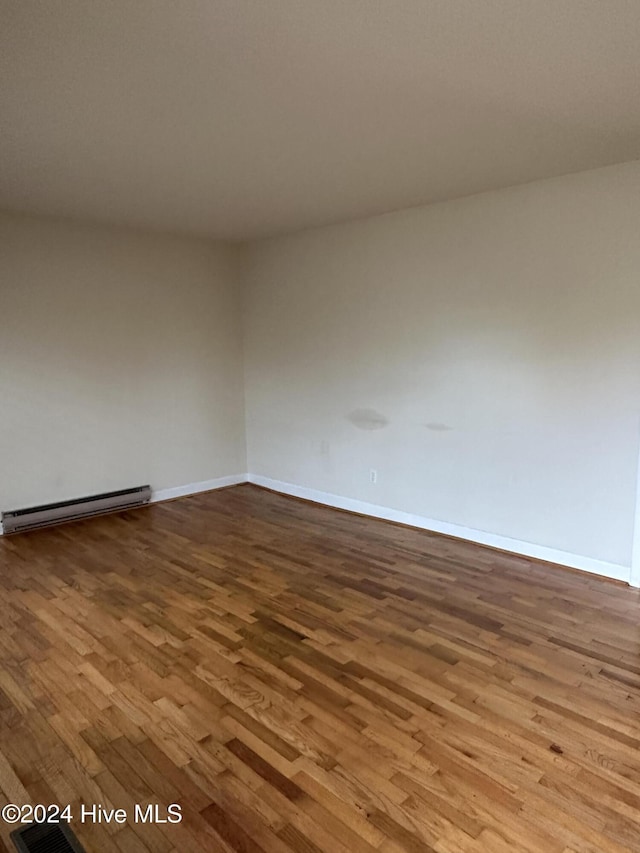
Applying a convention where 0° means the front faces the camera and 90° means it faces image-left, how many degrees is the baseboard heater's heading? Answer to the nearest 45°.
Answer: approximately 315°

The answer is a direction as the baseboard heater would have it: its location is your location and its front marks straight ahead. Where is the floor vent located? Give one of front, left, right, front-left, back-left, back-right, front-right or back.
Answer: front-right
